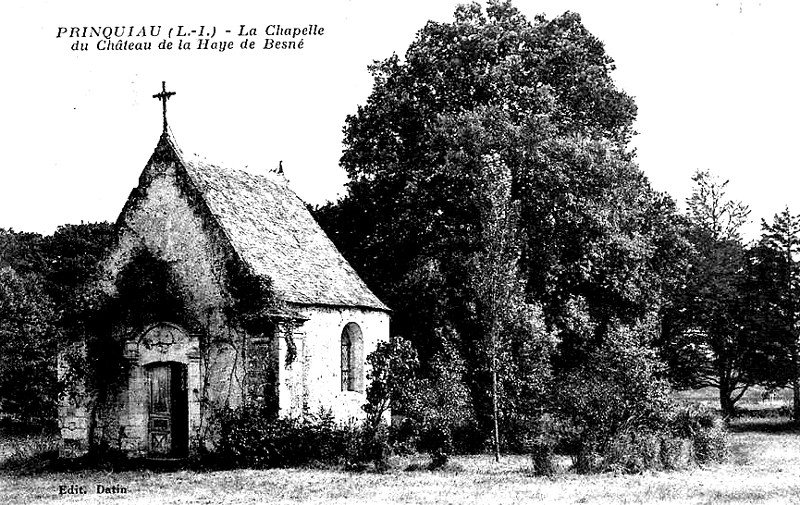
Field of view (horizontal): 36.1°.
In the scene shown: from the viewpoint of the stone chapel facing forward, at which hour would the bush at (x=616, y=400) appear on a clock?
The bush is roughly at 8 o'clock from the stone chapel.

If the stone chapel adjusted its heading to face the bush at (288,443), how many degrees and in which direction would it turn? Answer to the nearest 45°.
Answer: approximately 90° to its left

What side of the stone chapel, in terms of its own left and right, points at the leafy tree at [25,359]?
right

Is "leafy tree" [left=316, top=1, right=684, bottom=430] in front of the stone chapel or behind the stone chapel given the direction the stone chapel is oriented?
behind

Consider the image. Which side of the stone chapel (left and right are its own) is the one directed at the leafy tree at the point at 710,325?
back

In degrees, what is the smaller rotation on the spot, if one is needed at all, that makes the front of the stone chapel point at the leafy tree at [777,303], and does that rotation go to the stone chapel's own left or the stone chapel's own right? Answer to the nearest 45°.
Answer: approximately 180°

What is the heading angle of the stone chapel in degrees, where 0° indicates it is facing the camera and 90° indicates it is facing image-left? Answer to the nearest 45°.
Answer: approximately 45°

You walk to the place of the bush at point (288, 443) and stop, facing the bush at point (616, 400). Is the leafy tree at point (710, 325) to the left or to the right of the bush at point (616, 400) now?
left

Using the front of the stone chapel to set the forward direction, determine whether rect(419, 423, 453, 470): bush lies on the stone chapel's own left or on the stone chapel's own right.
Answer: on the stone chapel's own left
